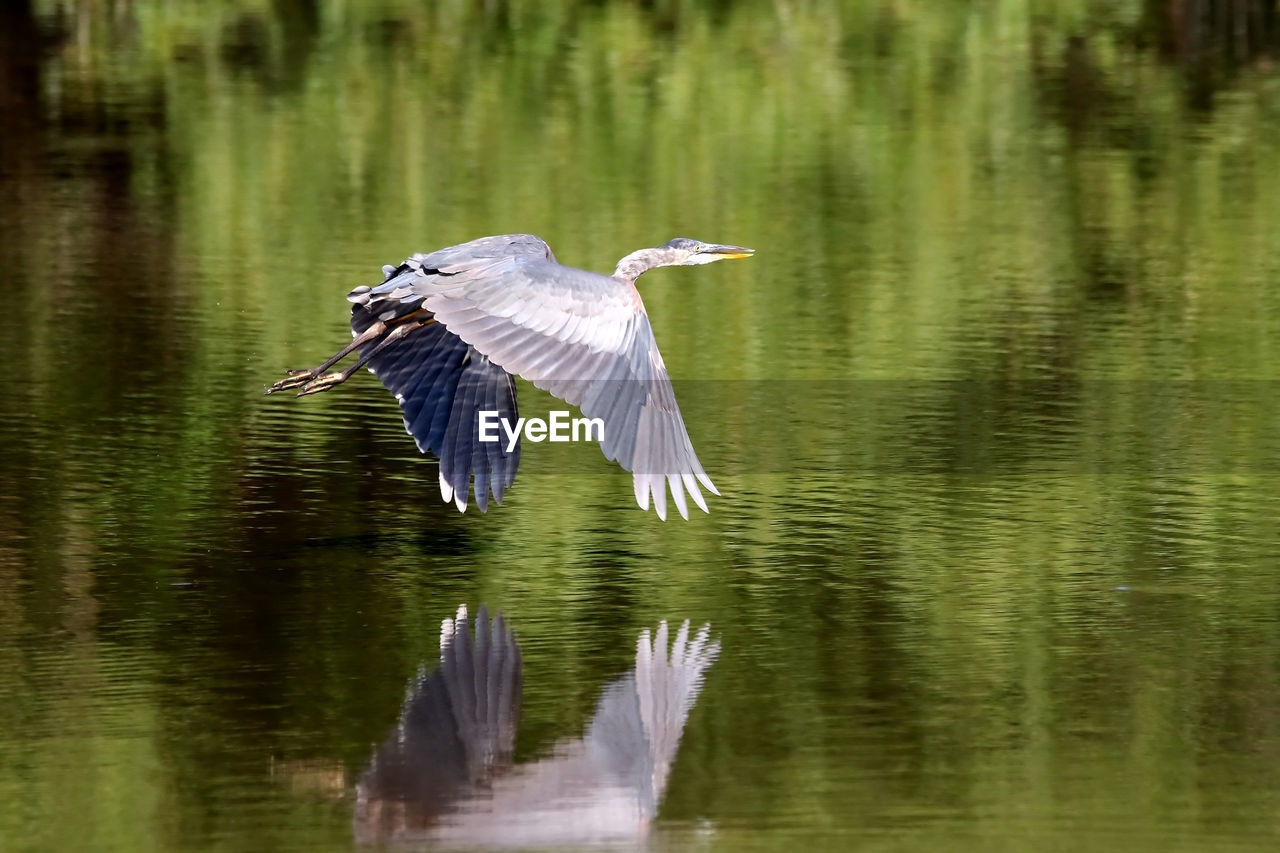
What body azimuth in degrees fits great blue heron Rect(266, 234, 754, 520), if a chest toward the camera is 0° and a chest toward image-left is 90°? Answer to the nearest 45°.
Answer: approximately 270°
